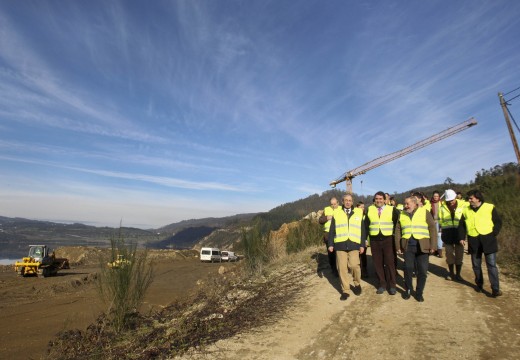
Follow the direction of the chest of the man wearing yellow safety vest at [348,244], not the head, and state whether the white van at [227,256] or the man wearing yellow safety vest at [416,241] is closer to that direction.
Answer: the man wearing yellow safety vest

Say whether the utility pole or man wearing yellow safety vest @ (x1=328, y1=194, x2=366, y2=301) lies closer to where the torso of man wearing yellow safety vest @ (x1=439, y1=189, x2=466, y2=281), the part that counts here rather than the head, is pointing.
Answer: the man wearing yellow safety vest

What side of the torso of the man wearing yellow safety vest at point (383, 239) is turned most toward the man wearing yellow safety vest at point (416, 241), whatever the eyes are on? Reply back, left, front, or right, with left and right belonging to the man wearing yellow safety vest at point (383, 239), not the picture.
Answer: left

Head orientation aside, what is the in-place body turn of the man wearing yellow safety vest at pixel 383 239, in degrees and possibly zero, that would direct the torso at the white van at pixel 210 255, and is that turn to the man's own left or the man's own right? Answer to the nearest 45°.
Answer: approximately 135° to the man's own right

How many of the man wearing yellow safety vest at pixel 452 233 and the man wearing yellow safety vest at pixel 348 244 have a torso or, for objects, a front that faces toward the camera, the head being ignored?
2

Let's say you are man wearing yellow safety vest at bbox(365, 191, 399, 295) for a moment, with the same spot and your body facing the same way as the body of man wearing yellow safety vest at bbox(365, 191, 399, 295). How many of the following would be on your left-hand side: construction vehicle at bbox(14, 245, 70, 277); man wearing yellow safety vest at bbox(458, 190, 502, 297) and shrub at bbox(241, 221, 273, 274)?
1

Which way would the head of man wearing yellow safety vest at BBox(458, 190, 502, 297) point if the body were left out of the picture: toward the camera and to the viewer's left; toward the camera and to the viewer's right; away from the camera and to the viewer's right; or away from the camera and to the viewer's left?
toward the camera and to the viewer's left

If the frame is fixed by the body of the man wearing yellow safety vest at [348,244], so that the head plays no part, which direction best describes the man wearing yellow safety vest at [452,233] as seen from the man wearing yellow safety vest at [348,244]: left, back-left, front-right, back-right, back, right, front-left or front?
back-left

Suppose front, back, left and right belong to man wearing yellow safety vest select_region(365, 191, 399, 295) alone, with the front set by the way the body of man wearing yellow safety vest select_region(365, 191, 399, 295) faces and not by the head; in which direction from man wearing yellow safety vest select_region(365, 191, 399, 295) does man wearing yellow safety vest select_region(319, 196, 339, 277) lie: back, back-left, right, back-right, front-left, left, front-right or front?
back-right
